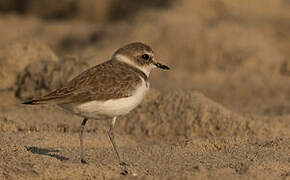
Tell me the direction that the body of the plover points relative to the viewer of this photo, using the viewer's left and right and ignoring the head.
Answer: facing to the right of the viewer

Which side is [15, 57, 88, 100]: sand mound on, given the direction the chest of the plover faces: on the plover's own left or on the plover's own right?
on the plover's own left
